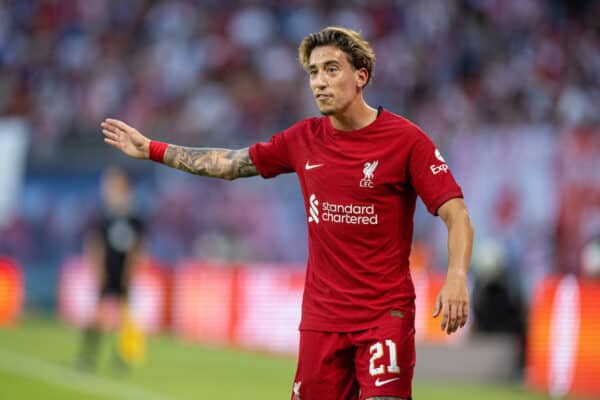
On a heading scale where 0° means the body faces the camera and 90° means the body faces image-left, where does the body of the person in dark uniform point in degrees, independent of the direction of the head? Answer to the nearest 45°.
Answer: approximately 315°
